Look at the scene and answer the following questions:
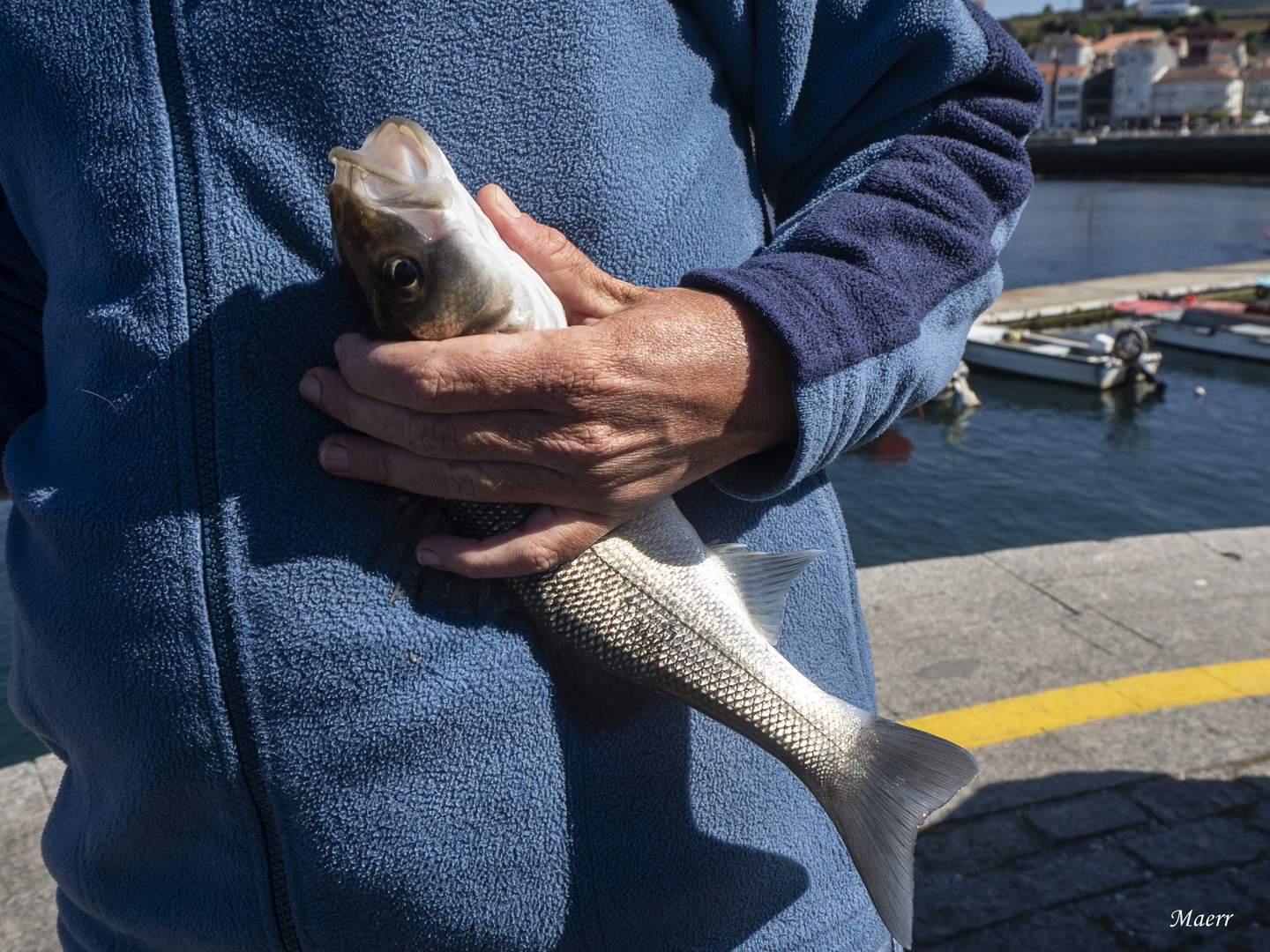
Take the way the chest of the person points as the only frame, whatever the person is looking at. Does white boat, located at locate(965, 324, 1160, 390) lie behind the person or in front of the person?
behind

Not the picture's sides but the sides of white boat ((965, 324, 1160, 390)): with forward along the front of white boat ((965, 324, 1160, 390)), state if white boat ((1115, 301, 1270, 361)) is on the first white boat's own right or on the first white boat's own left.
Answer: on the first white boat's own right

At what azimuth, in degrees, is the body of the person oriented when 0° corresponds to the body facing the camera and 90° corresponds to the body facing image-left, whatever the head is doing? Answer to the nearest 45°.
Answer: approximately 45°

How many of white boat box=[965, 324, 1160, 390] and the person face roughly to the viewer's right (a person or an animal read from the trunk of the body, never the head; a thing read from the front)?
0

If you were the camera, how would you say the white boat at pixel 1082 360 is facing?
facing away from the viewer and to the left of the viewer

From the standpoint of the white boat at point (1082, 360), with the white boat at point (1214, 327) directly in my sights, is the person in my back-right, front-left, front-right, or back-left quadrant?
back-right

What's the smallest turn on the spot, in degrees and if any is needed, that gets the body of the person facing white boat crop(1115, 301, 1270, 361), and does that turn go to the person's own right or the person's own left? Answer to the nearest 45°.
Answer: approximately 180°

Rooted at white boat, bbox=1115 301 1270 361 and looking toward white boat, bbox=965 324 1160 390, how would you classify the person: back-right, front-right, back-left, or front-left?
front-left
